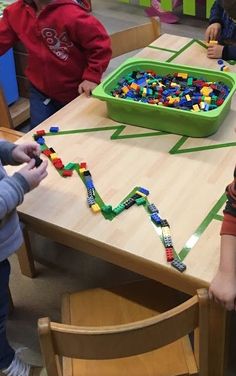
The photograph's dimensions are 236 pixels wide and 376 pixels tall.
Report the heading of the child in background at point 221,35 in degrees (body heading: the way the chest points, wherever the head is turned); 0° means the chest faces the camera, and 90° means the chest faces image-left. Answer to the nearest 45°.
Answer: approximately 45°

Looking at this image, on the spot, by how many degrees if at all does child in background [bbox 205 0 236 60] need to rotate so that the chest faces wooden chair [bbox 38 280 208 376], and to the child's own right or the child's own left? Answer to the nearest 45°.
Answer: approximately 45° to the child's own left

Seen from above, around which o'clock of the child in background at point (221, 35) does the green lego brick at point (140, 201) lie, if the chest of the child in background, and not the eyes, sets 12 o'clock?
The green lego brick is roughly at 11 o'clock from the child in background.
